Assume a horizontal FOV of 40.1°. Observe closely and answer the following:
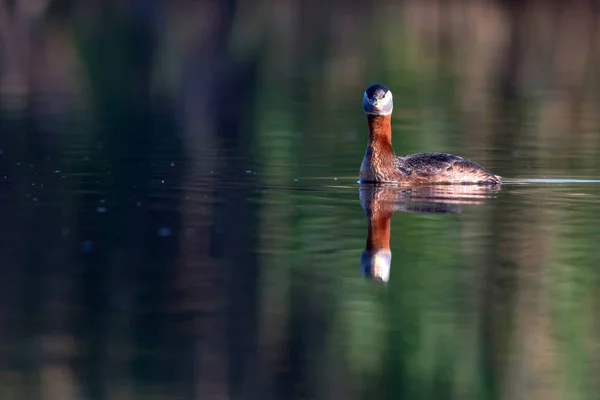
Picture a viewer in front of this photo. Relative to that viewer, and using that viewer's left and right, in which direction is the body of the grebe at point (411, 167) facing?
facing to the left of the viewer
